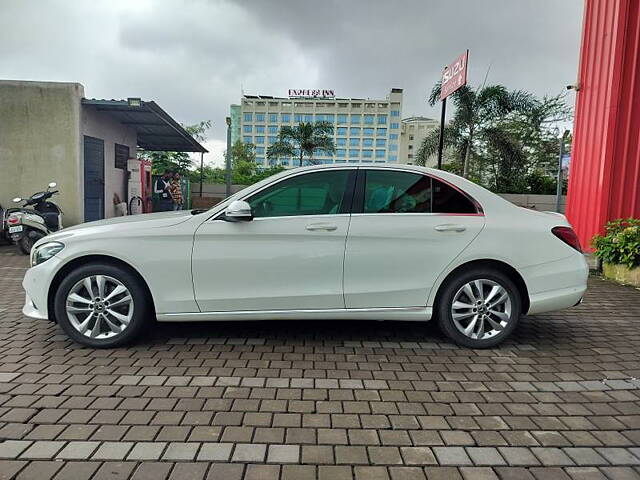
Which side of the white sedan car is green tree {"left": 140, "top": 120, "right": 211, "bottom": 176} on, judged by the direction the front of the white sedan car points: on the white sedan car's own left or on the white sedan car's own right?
on the white sedan car's own right

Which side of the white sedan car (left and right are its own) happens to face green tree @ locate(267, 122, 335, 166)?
right

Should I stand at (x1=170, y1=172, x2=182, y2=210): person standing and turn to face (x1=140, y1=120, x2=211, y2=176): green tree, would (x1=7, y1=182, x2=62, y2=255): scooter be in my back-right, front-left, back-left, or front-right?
back-left

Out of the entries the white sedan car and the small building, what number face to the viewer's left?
1

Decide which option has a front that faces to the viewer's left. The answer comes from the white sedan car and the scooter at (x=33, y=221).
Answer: the white sedan car

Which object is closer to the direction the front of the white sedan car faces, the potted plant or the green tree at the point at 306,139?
the green tree

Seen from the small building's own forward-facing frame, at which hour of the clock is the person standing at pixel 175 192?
The person standing is roughly at 9 o'clock from the small building.

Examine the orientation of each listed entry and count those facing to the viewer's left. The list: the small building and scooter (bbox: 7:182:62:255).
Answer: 0

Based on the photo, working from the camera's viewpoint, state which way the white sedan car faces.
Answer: facing to the left of the viewer

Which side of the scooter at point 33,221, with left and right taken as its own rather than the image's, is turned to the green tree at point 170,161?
front
